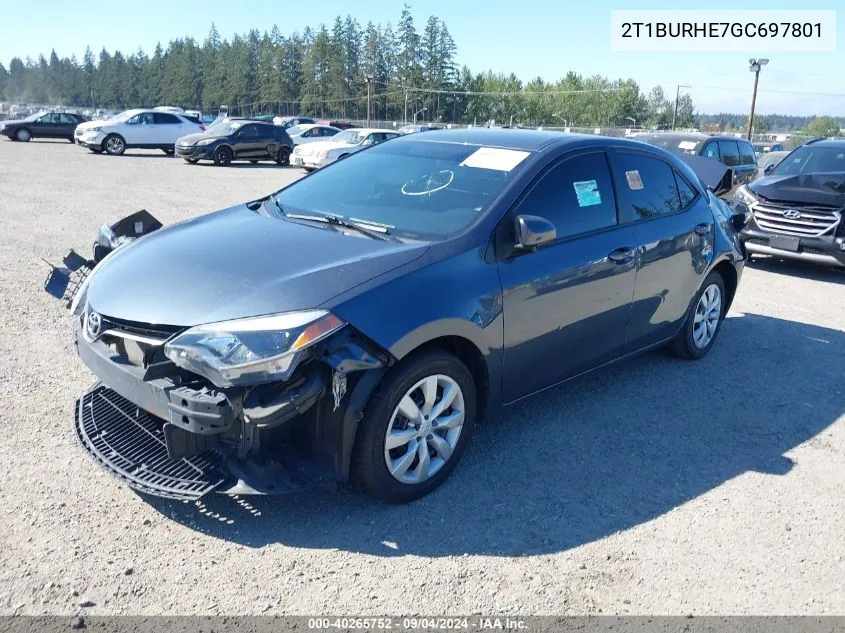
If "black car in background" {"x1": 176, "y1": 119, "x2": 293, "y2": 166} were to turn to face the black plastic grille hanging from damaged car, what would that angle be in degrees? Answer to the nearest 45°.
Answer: approximately 45° to its left

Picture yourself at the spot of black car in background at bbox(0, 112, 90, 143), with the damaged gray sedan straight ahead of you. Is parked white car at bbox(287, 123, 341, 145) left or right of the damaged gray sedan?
left

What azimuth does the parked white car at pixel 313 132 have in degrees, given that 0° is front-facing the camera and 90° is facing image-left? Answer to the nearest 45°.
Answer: approximately 45°

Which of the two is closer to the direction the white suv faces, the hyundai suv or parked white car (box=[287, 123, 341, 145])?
the hyundai suv

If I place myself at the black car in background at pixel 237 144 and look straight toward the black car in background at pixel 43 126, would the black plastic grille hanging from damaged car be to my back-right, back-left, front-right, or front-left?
back-left

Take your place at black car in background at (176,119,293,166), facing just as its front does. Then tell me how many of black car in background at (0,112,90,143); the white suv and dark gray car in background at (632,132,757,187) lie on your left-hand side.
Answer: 1

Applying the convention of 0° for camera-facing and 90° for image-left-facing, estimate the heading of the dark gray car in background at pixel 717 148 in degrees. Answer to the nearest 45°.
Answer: approximately 45°

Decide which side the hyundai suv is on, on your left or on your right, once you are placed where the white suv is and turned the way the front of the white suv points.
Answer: on your left

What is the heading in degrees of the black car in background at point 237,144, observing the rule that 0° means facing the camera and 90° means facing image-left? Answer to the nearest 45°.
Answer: approximately 45°
